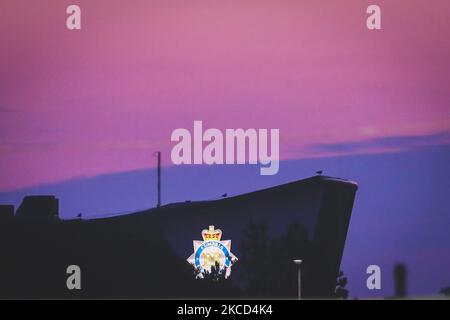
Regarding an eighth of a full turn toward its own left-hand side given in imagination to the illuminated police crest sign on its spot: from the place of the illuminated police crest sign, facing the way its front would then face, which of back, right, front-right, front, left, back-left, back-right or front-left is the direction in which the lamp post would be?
front-left

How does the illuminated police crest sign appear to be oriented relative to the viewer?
toward the camera
